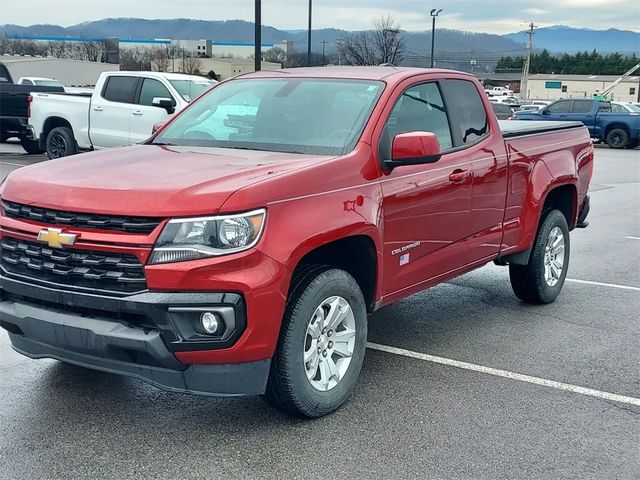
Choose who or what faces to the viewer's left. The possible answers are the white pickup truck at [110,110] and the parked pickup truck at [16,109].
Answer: the parked pickup truck

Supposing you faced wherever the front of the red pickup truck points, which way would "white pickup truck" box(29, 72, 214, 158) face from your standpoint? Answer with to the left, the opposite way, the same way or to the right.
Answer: to the left

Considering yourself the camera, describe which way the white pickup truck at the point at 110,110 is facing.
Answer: facing the viewer and to the right of the viewer

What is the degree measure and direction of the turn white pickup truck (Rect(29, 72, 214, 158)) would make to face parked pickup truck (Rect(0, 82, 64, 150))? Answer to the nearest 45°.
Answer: approximately 180°

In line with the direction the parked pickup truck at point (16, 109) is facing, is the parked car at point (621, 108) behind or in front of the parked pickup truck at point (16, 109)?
behind

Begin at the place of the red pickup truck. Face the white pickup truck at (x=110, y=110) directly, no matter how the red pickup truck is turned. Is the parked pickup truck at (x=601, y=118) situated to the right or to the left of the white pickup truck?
right

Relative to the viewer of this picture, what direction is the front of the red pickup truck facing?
facing the viewer and to the left of the viewer

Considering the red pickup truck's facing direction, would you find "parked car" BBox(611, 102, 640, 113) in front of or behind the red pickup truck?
behind

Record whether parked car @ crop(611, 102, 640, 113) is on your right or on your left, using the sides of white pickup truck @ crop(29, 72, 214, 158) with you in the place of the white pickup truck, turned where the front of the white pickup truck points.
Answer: on your left

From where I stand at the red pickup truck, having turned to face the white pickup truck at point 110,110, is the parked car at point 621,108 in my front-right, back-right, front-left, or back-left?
front-right

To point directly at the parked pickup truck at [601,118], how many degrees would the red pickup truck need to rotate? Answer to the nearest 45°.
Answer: approximately 180°

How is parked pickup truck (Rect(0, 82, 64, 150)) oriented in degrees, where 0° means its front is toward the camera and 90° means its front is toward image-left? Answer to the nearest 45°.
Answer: approximately 90°
